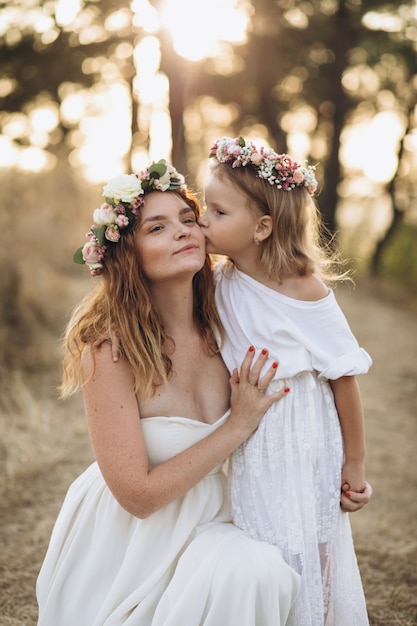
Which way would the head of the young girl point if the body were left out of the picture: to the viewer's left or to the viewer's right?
to the viewer's left

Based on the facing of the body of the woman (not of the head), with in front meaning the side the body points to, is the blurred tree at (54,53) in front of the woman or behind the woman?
behind

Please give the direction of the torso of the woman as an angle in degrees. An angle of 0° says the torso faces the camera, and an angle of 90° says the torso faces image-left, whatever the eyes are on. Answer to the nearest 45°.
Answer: approximately 315°
